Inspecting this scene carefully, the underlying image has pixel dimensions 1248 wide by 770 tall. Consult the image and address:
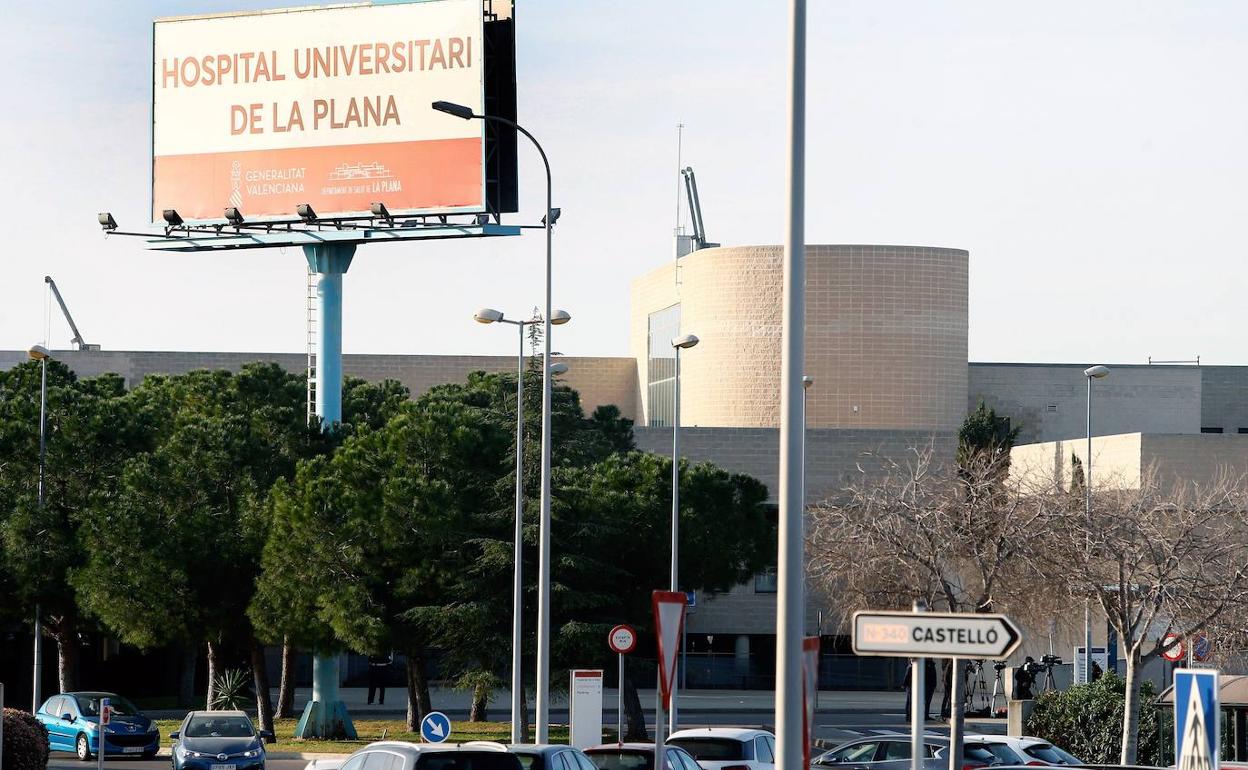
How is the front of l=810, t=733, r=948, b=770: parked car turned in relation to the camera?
facing to the left of the viewer

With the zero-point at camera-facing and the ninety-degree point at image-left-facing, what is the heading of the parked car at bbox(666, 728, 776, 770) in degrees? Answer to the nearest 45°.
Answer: approximately 225°

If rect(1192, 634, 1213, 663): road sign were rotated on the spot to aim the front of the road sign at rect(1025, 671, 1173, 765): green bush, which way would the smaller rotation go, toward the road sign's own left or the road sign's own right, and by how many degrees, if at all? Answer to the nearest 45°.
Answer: approximately 135° to the road sign's own right

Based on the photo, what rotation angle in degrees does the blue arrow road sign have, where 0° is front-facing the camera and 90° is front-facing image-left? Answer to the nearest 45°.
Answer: approximately 0°

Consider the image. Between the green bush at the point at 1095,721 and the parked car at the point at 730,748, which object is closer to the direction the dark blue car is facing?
the parked car

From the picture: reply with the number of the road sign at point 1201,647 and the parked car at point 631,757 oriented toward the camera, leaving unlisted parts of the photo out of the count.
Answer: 1

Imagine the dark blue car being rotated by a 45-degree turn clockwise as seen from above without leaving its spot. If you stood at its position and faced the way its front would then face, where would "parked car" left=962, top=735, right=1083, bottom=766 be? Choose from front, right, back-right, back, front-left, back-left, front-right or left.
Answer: left

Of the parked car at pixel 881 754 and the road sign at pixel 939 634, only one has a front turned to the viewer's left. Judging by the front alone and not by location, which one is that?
the parked car

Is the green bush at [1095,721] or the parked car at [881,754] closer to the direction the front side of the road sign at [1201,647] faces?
the parked car
